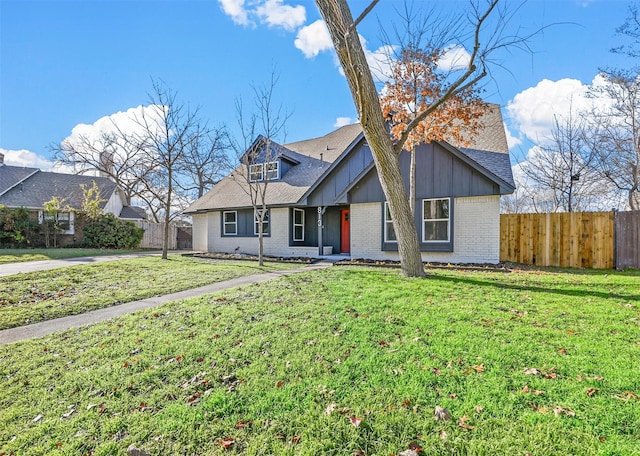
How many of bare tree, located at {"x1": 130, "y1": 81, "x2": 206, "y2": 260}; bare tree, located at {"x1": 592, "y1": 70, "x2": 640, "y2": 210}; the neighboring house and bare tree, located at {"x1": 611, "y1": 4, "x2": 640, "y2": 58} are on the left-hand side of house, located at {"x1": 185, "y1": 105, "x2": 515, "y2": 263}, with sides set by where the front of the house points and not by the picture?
2

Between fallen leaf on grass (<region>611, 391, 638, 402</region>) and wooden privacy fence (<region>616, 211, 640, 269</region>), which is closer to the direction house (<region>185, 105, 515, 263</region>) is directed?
the fallen leaf on grass

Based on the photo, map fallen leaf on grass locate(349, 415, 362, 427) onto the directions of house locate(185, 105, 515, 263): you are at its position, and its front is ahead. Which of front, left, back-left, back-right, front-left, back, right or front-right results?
front

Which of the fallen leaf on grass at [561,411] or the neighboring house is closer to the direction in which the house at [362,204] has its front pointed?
the fallen leaf on grass

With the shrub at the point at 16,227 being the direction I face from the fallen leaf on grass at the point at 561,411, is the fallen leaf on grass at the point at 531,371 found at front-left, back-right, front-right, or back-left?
front-right

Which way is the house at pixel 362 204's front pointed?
toward the camera

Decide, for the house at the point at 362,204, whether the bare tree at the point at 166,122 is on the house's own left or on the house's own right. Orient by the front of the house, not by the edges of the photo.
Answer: on the house's own right

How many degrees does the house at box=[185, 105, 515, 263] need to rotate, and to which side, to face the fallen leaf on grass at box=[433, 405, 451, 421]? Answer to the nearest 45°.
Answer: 0° — it already faces it

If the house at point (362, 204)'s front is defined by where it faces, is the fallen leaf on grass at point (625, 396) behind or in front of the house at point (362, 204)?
in front

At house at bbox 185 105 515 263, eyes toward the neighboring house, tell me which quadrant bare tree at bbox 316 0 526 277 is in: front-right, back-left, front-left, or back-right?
back-left

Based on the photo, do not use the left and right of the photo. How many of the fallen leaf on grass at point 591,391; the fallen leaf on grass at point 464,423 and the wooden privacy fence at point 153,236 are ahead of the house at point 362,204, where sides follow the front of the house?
2

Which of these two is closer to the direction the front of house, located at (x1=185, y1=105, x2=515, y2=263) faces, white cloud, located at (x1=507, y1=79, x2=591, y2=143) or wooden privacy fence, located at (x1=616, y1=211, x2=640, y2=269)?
the wooden privacy fence

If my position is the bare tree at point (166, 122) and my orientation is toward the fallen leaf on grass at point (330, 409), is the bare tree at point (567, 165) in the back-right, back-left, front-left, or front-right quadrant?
front-left

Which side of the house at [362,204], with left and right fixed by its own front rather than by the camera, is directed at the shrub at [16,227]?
right

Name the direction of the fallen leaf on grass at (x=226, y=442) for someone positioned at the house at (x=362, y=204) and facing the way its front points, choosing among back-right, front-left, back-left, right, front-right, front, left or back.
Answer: front

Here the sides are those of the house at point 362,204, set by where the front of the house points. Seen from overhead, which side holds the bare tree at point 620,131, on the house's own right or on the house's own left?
on the house's own left

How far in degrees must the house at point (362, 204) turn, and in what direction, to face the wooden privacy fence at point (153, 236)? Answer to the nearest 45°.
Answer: approximately 135° to its right

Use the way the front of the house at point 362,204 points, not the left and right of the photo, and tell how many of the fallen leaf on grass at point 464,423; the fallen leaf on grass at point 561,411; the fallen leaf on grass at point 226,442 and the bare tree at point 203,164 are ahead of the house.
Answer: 3

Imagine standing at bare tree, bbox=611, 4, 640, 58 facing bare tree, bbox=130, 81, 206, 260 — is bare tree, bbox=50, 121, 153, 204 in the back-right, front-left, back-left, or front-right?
front-right
